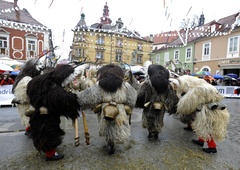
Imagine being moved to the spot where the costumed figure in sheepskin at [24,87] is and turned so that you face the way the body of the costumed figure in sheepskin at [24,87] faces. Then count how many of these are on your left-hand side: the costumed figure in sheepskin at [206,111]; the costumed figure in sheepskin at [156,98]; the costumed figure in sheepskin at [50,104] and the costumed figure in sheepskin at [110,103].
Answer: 0

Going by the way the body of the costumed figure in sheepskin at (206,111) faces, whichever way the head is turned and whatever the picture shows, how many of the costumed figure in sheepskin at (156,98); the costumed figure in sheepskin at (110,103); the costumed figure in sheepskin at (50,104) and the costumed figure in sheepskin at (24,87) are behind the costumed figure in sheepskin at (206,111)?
0

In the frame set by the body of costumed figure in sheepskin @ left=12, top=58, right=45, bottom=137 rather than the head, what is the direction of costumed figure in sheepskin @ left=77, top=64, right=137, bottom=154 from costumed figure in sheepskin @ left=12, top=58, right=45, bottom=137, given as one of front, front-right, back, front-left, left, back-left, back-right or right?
front-right

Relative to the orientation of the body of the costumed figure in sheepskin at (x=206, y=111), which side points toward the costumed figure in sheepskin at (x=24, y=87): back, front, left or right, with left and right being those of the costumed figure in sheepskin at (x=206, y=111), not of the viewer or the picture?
front

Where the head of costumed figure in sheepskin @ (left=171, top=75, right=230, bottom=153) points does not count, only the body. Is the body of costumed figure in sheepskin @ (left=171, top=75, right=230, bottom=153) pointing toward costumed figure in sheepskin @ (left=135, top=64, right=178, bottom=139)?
yes

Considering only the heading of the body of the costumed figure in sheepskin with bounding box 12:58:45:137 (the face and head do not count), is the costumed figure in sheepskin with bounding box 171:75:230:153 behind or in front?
in front

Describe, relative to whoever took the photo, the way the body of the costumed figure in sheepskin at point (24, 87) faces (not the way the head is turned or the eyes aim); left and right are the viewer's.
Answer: facing to the right of the viewer

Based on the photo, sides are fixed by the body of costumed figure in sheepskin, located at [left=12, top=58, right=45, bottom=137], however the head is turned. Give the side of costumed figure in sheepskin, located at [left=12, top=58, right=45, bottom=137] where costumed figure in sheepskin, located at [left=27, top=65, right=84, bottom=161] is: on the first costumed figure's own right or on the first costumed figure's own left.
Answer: on the first costumed figure's own right

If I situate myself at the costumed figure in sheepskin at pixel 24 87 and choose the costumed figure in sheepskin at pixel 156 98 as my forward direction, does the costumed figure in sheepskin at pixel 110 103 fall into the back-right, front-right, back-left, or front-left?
front-right

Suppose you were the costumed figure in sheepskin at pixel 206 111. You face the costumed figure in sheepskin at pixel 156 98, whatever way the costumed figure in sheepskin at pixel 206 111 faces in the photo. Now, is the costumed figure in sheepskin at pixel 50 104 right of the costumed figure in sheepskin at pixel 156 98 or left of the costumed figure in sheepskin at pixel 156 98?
left

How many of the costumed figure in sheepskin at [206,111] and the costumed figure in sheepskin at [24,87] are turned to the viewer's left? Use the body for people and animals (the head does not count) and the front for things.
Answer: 1

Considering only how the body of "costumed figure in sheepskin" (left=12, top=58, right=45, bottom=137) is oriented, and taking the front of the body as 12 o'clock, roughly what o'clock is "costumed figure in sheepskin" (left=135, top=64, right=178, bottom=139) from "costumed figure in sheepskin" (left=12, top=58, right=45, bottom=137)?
"costumed figure in sheepskin" (left=135, top=64, right=178, bottom=139) is roughly at 1 o'clock from "costumed figure in sheepskin" (left=12, top=58, right=45, bottom=137).

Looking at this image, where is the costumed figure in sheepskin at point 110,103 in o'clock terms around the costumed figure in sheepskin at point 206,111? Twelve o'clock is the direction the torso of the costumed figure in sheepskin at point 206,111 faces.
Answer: the costumed figure in sheepskin at point 110,103 is roughly at 11 o'clock from the costumed figure in sheepskin at point 206,111.

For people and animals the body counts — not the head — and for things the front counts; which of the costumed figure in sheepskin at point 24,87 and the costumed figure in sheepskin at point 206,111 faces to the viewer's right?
the costumed figure in sheepskin at point 24,87

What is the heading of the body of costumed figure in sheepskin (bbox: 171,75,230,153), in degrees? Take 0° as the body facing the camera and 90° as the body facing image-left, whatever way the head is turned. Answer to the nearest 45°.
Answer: approximately 90°

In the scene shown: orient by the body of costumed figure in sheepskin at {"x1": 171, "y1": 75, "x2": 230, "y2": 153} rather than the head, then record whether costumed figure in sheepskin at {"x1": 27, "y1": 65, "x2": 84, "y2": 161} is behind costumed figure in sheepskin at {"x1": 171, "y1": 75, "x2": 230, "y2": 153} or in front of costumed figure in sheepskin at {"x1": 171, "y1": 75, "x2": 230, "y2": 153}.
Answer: in front
